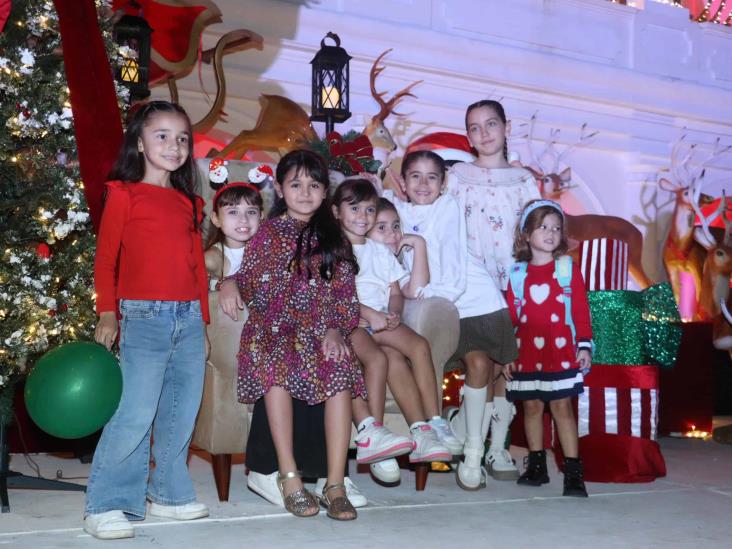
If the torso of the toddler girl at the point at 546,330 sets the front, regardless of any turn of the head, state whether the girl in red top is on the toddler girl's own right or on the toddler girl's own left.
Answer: on the toddler girl's own right

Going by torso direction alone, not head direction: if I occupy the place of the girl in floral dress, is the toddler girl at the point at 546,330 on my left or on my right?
on my left

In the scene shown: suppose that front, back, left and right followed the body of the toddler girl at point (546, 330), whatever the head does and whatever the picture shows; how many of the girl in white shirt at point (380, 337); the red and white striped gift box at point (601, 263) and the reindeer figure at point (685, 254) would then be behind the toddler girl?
2

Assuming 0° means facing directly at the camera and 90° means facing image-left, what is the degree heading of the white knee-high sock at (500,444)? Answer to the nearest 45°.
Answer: approximately 315°

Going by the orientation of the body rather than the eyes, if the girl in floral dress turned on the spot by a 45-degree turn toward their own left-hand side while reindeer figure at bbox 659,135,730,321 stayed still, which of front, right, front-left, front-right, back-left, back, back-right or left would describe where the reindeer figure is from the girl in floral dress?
left

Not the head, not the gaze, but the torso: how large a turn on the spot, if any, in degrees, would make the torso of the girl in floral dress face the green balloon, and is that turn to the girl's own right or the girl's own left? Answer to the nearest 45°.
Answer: approximately 45° to the girl's own right

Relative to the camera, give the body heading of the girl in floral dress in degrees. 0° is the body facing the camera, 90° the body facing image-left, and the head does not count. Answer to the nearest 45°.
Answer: approximately 0°

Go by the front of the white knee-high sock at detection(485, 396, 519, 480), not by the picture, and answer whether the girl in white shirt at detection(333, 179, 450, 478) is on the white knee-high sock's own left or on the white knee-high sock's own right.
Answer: on the white knee-high sock's own right

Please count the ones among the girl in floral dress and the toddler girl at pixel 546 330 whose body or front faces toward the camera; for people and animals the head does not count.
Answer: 2
